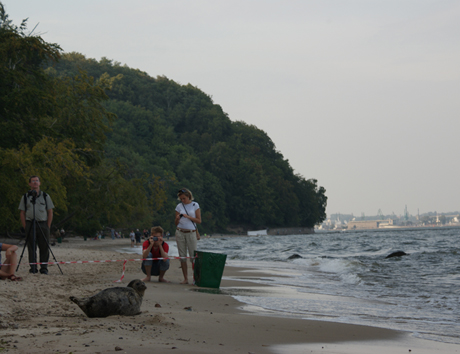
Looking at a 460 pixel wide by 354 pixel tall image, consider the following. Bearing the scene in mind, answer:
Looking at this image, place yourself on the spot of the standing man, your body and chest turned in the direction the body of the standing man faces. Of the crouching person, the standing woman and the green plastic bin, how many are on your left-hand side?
3

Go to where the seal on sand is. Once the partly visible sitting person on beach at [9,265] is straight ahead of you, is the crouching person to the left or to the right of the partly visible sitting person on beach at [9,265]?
right

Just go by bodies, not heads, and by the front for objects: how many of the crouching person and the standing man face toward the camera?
2

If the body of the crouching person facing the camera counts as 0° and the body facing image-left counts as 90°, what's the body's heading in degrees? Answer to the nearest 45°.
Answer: approximately 0°

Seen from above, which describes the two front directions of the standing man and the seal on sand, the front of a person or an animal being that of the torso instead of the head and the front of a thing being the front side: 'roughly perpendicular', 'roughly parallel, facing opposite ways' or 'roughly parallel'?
roughly perpendicular

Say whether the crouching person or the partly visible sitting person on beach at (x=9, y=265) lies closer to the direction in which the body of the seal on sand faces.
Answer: the crouching person

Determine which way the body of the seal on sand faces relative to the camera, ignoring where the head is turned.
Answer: to the viewer's right

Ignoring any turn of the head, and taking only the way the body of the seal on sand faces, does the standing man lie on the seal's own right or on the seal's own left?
on the seal's own left

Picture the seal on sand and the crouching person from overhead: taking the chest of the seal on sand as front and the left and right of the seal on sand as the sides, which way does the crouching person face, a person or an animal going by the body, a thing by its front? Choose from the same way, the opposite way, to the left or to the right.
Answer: to the right
